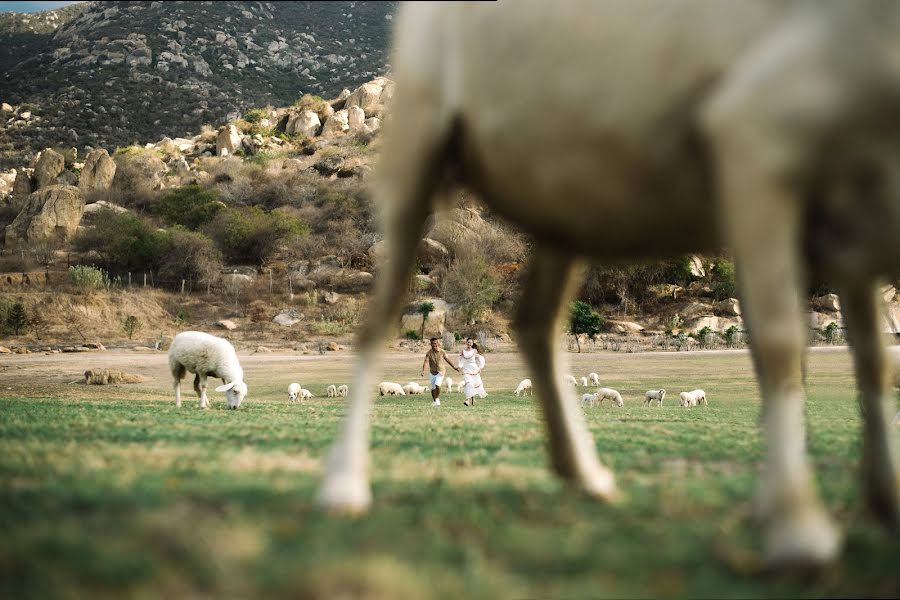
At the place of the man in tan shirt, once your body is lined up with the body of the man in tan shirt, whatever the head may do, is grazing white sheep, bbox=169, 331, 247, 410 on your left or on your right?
on your right

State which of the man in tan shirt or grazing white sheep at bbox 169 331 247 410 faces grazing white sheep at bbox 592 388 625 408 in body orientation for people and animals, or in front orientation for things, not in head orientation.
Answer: grazing white sheep at bbox 169 331 247 410

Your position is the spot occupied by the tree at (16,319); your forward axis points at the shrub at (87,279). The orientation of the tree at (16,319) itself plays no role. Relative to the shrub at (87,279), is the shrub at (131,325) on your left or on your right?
right

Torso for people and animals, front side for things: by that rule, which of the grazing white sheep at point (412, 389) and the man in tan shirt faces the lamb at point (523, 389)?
the grazing white sheep

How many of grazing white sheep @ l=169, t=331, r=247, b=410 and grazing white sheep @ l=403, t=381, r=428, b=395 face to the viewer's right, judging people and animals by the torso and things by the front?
2

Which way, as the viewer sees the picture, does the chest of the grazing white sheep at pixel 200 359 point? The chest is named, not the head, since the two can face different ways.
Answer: to the viewer's right

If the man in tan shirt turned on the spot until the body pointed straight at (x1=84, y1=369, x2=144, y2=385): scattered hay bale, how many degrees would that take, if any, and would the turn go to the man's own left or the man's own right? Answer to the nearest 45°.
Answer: approximately 135° to the man's own right

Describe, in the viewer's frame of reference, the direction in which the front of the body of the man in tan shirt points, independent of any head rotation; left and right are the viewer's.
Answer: facing the viewer

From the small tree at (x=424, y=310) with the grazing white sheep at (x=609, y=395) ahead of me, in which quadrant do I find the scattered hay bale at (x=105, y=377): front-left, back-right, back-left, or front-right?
front-right

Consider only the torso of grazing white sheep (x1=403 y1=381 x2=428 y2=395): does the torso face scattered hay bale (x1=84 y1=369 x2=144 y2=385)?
no

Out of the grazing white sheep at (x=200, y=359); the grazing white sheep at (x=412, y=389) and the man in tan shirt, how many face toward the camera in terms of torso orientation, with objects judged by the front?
1

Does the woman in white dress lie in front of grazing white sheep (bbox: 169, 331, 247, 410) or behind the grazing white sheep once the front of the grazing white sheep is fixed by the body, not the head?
in front

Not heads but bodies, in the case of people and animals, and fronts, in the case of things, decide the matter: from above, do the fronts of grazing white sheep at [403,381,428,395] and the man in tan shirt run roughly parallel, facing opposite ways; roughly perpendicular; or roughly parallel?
roughly perpendicular

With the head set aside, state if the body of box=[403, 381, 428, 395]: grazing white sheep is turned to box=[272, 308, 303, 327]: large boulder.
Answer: no

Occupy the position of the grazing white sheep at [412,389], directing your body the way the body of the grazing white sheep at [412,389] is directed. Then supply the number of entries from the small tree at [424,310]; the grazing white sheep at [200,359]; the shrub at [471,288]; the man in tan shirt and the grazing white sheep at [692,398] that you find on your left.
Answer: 2

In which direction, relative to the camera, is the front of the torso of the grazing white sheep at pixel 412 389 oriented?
to the viewer's right
